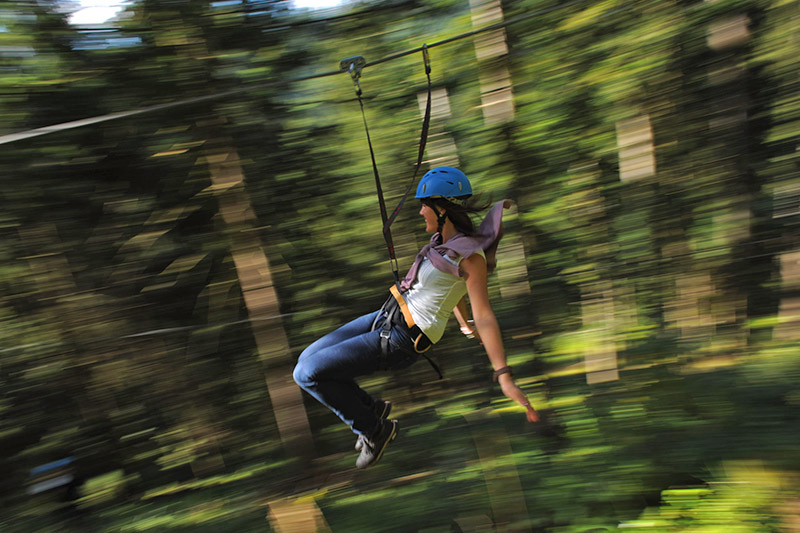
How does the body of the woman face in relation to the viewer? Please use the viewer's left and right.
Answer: facing to the left of the viewer

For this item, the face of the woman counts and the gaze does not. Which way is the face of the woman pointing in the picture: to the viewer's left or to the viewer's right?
to the viewer's left
